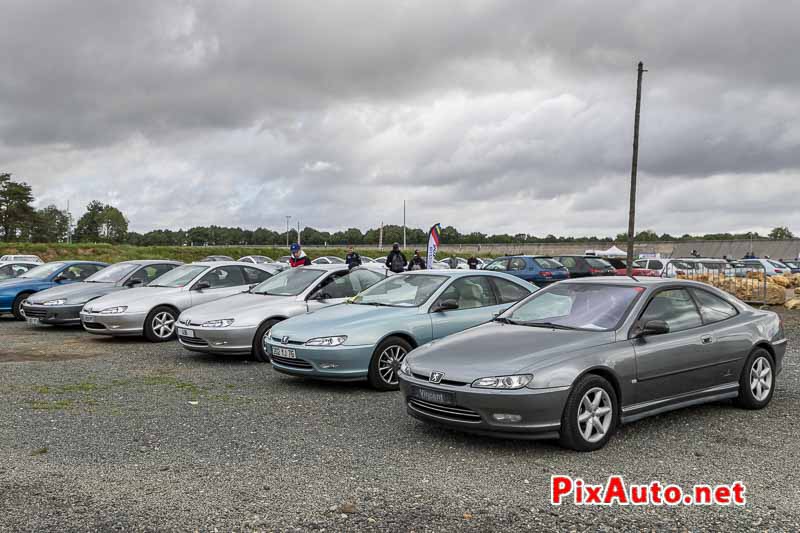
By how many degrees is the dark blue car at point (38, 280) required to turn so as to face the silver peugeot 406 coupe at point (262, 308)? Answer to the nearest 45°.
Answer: approximately 45° to its left

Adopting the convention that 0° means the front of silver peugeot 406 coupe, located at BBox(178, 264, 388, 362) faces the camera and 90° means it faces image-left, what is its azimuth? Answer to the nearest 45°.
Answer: approximately 45°

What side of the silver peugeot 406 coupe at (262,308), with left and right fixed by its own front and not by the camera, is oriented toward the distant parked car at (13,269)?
right

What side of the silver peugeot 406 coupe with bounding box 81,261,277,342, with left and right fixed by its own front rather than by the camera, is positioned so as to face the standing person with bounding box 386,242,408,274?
back

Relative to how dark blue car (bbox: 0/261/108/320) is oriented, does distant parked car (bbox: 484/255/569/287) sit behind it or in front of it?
behind

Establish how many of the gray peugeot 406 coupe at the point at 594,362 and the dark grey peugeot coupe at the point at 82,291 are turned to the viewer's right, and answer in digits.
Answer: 0

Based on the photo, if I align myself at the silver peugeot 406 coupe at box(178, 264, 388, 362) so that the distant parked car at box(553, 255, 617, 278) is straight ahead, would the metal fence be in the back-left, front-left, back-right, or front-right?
front-right

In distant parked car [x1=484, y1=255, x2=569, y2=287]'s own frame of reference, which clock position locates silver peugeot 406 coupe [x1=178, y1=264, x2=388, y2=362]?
The silver peugeot 406 coupe is roughly at 8 o'clock from the distant parked car.

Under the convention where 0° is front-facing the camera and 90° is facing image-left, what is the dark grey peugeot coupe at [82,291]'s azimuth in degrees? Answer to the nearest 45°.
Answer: approximately 45°

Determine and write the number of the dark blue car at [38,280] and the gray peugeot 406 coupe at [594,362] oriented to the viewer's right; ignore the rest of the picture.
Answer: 0

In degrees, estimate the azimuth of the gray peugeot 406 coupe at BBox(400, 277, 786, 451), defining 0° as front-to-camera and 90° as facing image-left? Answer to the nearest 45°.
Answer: approximately 45°

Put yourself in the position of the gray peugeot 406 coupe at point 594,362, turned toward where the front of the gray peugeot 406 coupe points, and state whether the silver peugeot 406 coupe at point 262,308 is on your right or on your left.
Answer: on your right

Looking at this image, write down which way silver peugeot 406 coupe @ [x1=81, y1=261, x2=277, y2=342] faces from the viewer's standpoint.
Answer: facing the viewer and to the left of the viewer

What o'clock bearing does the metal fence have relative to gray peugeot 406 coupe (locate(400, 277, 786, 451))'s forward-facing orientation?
The metal fence is roughly at 5 o'clock from the gray peugeot 406 coupe.

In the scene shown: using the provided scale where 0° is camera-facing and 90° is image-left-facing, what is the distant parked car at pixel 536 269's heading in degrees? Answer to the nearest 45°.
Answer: approximately 135°

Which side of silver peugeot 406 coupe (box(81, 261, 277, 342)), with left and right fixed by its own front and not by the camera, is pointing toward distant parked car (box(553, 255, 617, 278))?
back
